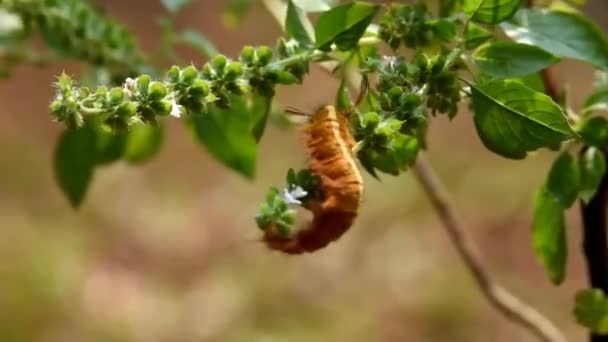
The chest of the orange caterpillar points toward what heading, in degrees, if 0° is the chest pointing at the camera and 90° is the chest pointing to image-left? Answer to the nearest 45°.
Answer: approximately 90°
